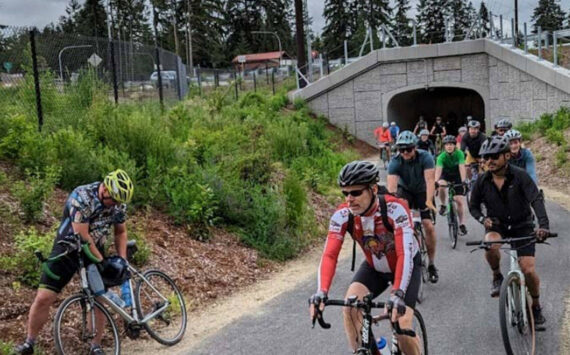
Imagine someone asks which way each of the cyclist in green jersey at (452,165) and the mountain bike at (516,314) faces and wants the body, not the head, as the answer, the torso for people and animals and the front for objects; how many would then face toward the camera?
2

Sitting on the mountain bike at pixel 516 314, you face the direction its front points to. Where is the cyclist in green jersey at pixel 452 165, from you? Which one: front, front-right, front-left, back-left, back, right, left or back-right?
back

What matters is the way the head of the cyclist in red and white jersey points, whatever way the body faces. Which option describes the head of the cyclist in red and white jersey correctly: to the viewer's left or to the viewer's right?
to the viewer's left

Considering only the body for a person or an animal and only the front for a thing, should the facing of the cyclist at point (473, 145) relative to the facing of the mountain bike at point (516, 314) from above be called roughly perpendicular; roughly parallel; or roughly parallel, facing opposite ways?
roughly parallel

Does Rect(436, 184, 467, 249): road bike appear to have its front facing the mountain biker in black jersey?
yes

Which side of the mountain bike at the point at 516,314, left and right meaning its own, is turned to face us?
front

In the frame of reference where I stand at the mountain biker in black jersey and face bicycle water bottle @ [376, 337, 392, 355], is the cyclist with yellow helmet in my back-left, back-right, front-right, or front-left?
front-right

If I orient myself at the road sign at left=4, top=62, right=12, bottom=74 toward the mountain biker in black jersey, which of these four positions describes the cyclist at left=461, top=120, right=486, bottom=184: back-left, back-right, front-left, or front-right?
front-left

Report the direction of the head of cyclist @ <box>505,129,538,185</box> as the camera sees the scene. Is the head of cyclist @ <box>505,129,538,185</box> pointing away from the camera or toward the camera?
toward the camera

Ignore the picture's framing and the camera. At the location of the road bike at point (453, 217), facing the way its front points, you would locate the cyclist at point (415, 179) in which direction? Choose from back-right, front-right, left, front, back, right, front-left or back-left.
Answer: front

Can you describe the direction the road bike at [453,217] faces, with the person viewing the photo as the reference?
facing the viewer

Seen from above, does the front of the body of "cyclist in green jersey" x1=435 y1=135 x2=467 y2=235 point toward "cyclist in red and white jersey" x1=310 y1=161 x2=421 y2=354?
yes

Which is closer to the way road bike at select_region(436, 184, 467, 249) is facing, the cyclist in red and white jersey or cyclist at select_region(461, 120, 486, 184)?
the cyclist in red and white jersey

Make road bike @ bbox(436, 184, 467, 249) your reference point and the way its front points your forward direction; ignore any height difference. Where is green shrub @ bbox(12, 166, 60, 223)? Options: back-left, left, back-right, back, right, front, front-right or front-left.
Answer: front-right

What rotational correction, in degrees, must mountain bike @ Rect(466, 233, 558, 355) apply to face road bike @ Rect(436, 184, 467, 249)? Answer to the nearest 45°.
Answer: approximately 180°
